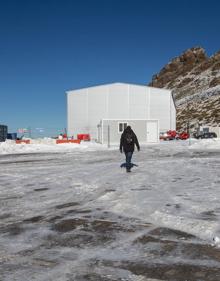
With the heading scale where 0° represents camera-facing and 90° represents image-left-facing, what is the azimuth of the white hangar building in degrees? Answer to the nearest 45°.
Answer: approximately 0°

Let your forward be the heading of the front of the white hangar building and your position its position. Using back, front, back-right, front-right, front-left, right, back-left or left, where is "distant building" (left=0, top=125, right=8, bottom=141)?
right
